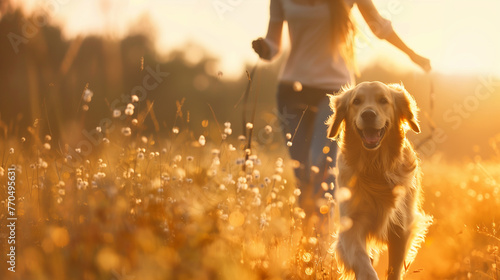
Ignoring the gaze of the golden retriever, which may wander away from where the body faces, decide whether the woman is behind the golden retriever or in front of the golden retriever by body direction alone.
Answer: behind

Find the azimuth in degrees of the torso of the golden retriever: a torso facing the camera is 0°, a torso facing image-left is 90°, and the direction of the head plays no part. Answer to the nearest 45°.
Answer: approximately 0°

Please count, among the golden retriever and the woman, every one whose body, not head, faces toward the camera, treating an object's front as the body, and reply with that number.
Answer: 2

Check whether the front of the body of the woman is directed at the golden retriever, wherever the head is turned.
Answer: yes
